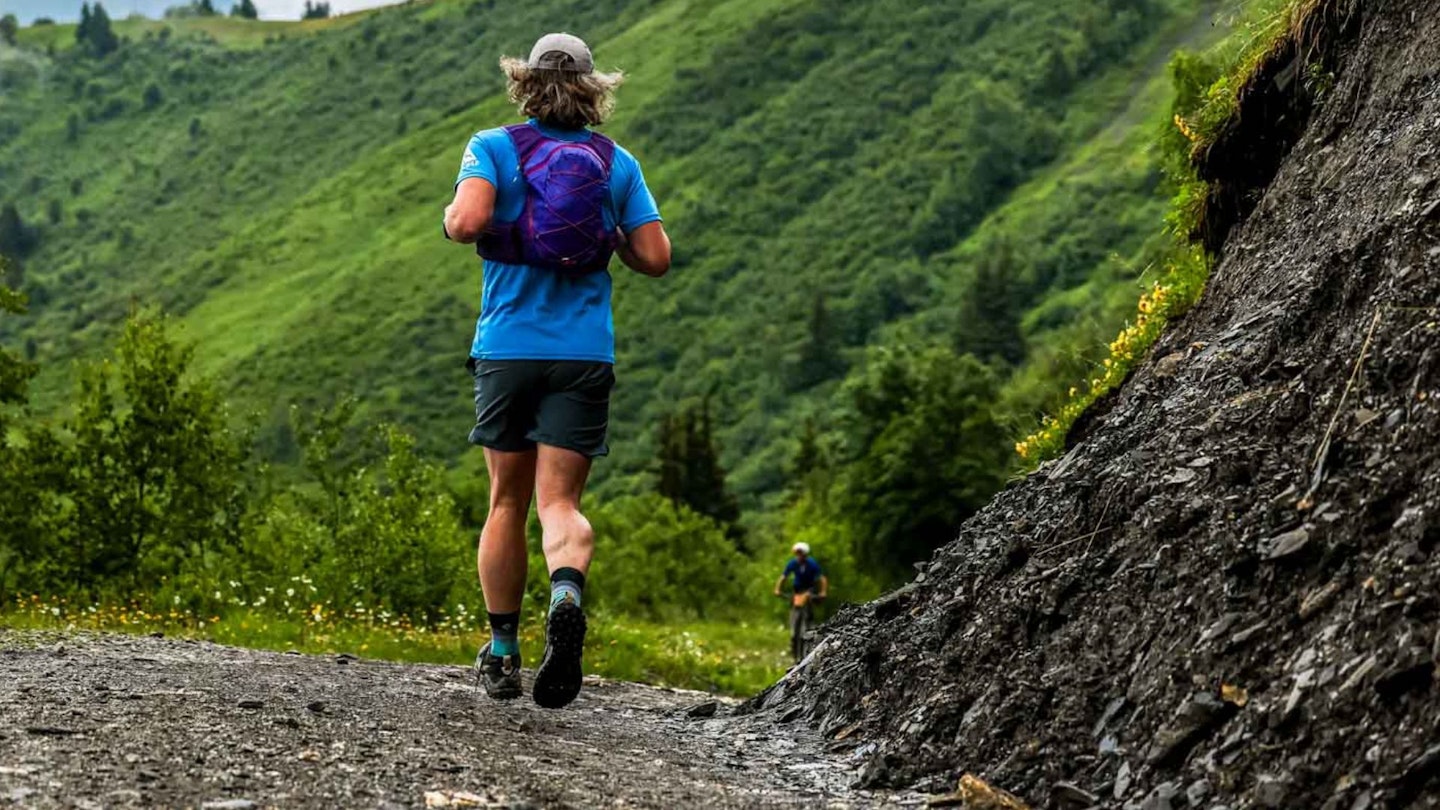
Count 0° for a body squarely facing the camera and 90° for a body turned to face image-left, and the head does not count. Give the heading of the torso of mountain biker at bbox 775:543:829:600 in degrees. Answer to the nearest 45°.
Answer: approximately 0°
